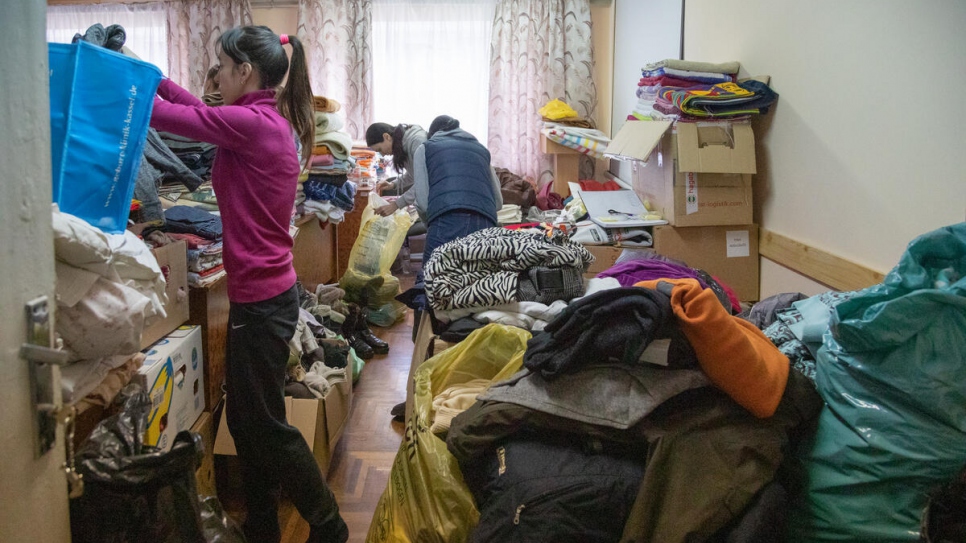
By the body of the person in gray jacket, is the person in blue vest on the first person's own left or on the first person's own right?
on the first person's own left

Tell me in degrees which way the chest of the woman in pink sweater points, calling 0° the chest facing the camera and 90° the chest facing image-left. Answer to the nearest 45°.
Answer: approximately 90°

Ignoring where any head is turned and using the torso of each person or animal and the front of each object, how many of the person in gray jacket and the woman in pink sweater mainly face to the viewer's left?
2

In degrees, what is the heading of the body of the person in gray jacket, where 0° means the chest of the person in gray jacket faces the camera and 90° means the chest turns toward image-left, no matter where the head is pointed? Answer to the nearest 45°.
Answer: approximately 90°

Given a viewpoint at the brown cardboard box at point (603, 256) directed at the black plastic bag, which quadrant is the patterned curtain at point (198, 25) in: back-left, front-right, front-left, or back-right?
back-right
